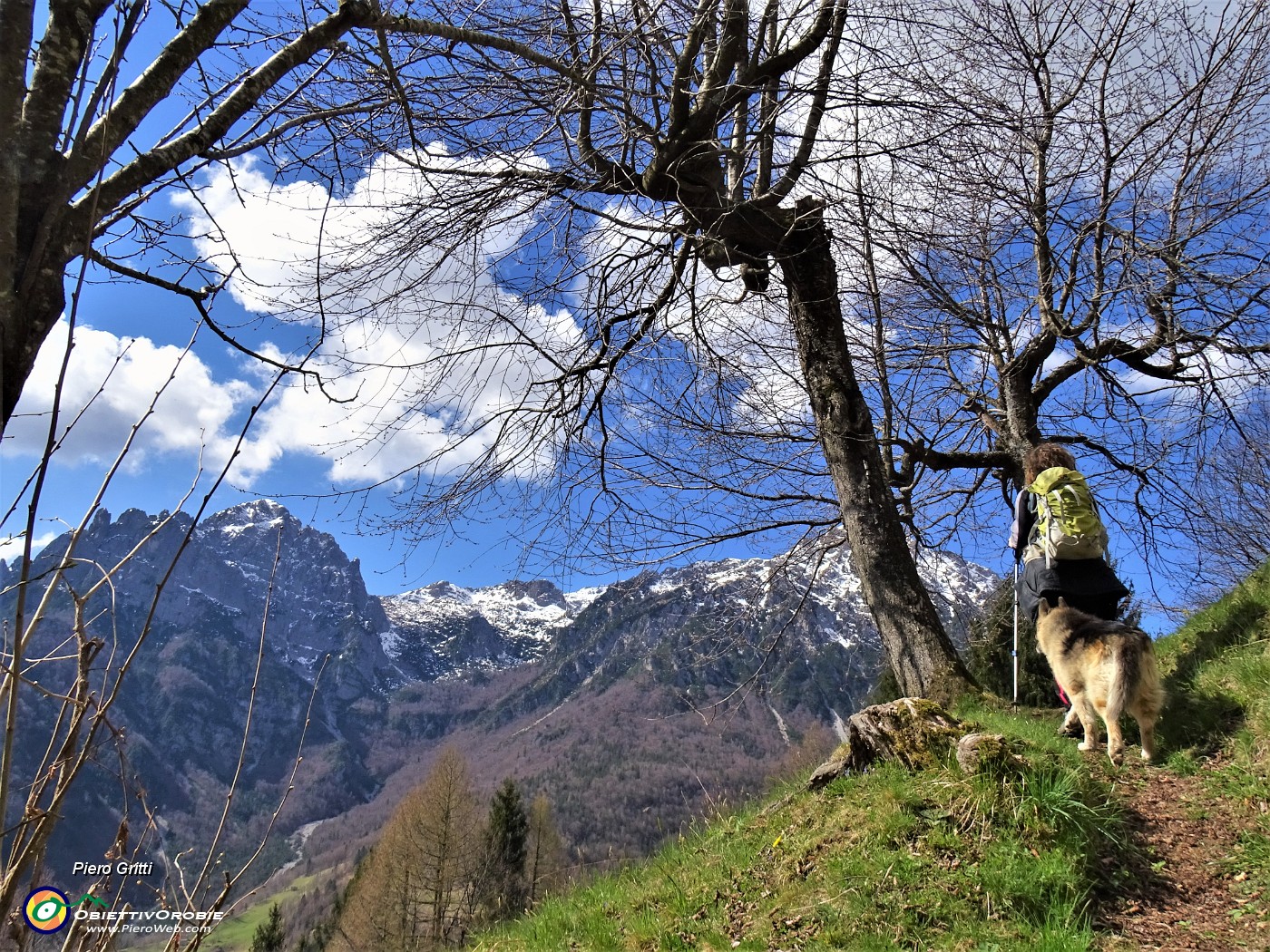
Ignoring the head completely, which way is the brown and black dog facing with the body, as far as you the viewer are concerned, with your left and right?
facing away from the viewer and to the left of the viewer

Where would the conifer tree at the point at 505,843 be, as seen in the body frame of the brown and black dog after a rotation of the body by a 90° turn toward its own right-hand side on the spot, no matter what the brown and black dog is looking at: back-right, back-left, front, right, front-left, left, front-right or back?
left

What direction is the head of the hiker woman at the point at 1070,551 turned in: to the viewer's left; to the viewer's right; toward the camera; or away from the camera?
away from the camera

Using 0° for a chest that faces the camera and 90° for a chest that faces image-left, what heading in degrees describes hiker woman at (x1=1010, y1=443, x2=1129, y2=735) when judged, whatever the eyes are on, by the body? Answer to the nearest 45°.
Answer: approximately 135°

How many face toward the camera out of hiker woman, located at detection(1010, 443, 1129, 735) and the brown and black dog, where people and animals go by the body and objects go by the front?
0

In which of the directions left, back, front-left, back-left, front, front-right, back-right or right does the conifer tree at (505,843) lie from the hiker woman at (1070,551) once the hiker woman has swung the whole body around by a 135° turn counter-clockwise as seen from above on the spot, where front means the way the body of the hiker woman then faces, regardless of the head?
back-right
